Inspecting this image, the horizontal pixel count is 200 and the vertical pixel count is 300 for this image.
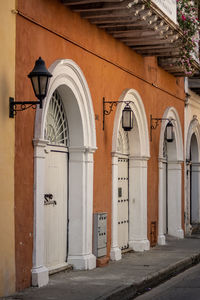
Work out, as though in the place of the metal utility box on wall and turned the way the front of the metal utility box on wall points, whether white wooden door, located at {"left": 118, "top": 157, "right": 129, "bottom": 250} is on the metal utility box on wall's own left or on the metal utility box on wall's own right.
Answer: on the metal utility box on wall's own left

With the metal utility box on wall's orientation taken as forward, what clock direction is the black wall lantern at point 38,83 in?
The black wall lantern is roughly at 2 o'clock from the metal utility box on wall.

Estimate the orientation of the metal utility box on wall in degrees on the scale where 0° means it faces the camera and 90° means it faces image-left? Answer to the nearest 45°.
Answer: approximately 315°
